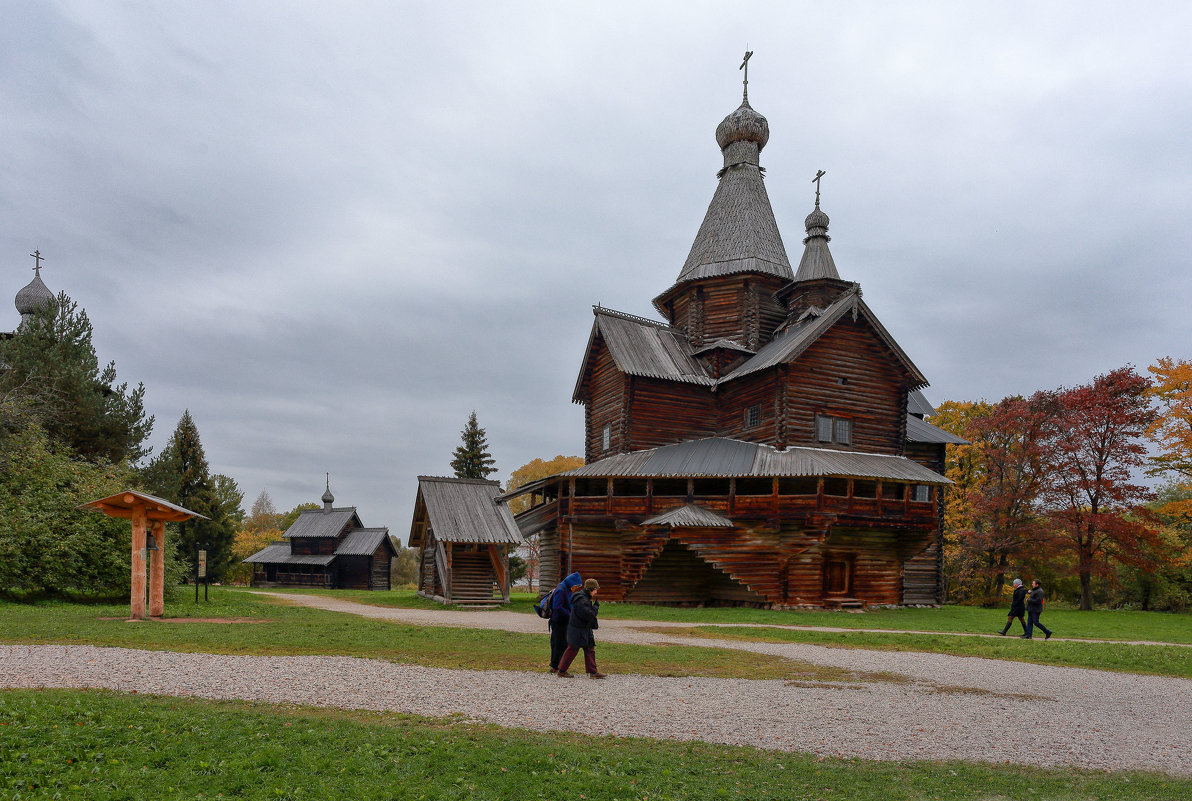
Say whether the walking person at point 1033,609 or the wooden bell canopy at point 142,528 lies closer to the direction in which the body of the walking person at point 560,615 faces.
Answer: the walking person

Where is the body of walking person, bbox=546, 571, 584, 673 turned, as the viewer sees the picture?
to the viewer's right

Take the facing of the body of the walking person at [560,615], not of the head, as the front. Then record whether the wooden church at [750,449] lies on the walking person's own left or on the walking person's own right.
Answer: on the walking person's own left

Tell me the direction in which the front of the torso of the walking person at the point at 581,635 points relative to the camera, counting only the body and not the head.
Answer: to the viewer's right

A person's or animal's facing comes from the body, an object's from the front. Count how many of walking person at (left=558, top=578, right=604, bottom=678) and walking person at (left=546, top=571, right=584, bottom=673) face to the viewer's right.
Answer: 2
